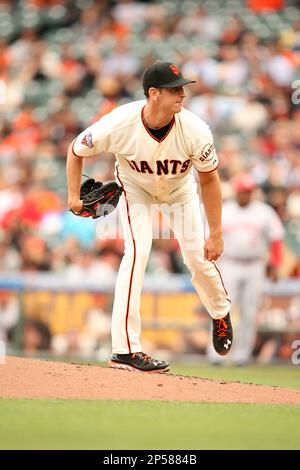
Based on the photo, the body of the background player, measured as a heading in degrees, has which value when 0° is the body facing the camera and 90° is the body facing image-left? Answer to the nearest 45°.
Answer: approximately 0°
